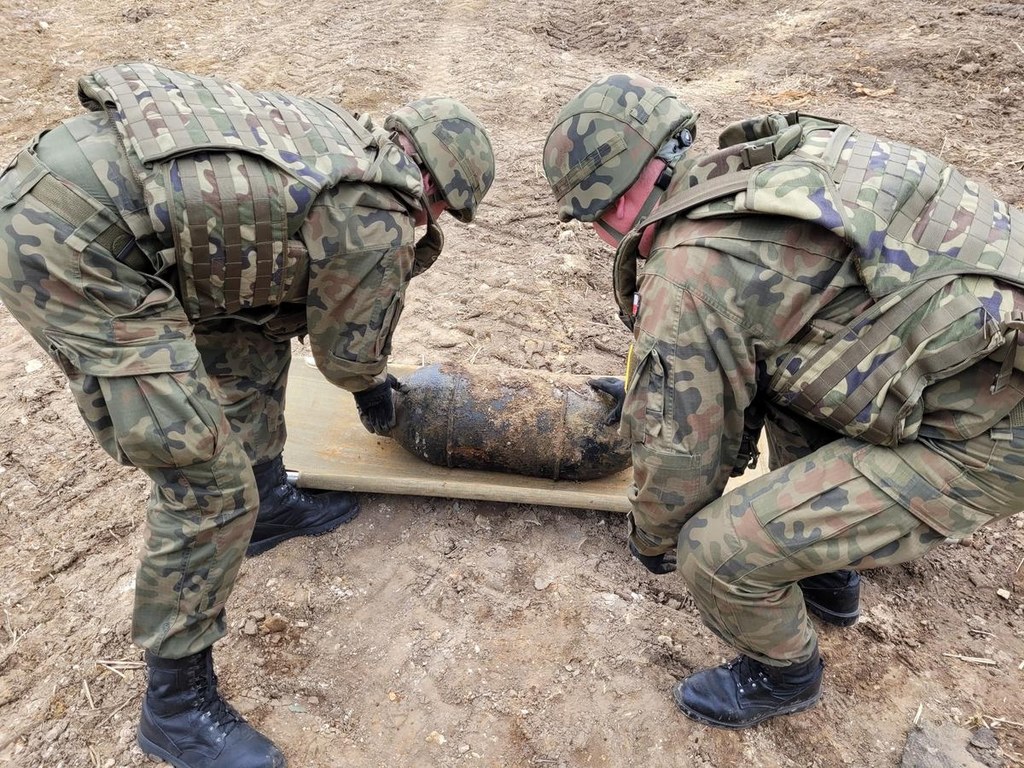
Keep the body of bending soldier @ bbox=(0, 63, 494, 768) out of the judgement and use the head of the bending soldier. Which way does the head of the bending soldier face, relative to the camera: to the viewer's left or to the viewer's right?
to the viewer's right

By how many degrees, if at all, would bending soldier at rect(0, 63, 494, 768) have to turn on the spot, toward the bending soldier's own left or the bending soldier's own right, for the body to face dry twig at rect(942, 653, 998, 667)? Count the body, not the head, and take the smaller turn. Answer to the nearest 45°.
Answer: approximately 45° to the bending soldier's own right

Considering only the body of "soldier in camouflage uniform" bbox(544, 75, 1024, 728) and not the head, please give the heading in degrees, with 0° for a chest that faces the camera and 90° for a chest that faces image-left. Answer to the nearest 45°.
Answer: approximately 90°

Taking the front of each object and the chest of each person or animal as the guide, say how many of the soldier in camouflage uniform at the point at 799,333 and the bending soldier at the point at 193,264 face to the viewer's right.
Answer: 1

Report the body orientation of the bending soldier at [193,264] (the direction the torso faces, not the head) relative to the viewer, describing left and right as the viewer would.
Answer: facing to the right of the viewer
